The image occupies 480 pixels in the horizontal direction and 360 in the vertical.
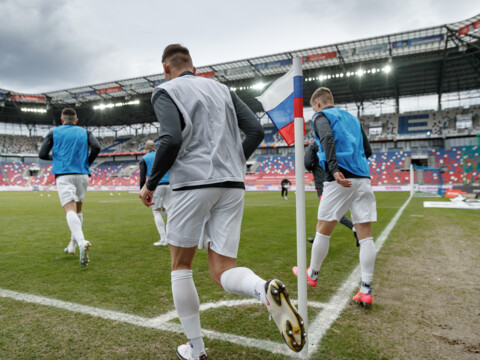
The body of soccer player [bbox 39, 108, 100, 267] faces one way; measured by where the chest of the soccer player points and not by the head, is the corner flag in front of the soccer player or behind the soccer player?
behind

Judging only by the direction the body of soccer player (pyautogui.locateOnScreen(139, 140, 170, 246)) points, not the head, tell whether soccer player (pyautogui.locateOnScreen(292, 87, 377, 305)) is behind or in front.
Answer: behind

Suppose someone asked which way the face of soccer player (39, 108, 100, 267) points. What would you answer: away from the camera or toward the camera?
away from the camera

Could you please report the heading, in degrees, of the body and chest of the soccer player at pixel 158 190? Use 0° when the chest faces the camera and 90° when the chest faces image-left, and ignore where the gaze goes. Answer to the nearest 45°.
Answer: approximately 135°

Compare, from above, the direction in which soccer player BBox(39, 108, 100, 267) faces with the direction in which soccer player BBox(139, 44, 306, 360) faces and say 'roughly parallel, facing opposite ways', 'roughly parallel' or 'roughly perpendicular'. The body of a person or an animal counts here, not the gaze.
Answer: roughly parallel

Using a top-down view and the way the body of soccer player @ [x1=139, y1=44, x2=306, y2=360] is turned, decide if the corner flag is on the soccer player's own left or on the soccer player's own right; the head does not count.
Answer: on the soccer player's own right

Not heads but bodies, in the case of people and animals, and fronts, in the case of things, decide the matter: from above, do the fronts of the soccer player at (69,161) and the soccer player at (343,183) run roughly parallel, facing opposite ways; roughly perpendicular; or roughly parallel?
roughly parallel

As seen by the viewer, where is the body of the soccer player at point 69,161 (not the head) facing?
away from the camera

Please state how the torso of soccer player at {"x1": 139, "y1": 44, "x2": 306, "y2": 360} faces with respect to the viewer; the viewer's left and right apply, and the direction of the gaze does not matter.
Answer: facing away from the viewer and to the left of the viewer

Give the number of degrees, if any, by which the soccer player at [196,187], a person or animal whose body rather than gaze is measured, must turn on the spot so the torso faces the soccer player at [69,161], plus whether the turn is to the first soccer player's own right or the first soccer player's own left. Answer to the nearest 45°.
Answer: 0° — they already face them

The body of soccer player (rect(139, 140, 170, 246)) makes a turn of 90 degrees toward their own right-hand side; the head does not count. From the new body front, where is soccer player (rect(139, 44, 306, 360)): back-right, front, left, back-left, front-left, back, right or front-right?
back-right

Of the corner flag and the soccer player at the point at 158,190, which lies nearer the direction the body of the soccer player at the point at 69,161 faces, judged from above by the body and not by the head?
the soccer player

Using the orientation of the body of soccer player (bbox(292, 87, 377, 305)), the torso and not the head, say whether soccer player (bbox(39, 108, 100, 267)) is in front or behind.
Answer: in front

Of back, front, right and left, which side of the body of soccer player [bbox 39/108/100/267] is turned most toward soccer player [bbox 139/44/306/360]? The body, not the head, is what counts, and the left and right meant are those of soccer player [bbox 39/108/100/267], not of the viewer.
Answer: back
